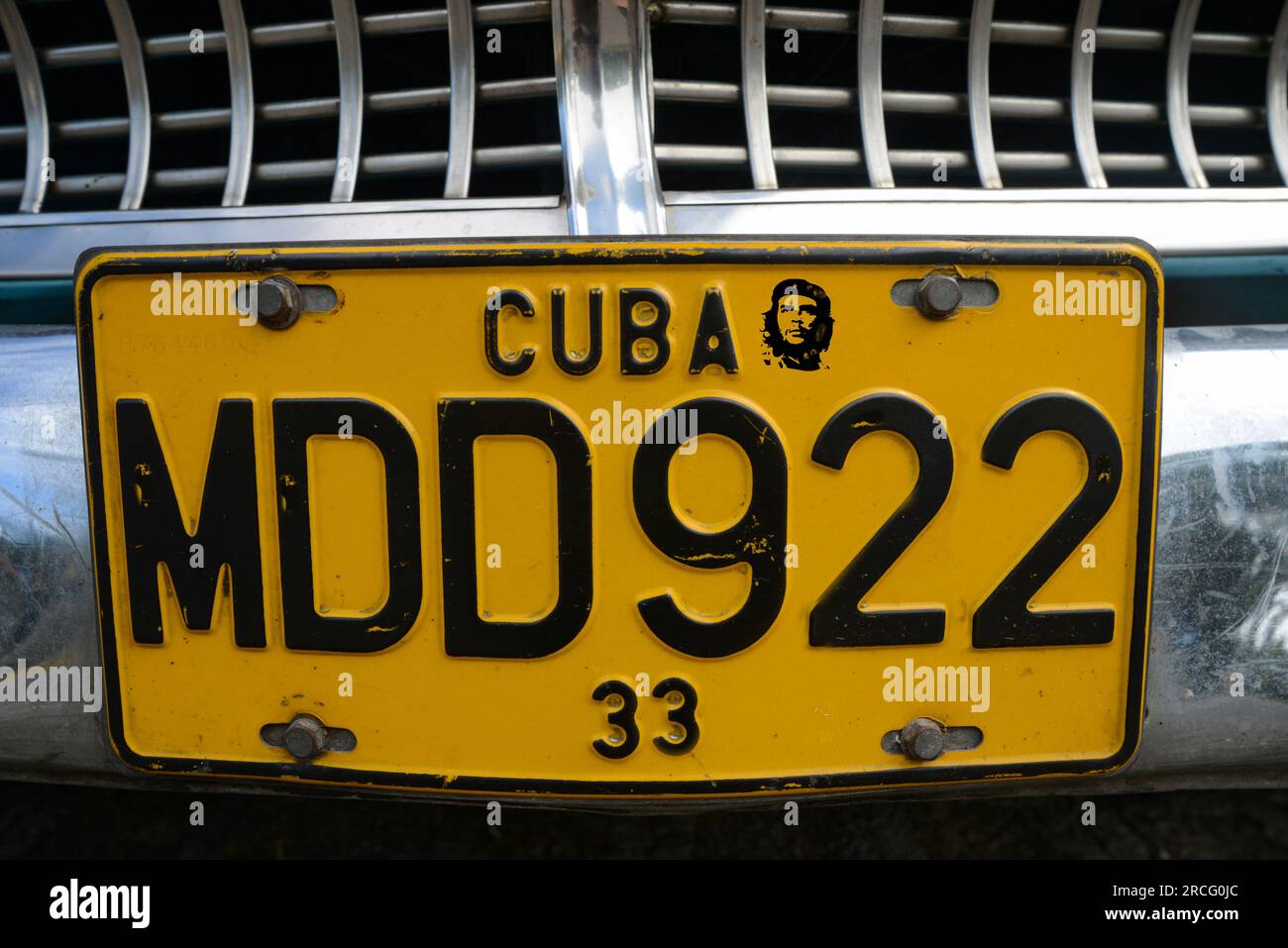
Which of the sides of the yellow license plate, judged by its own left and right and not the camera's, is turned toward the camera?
front
